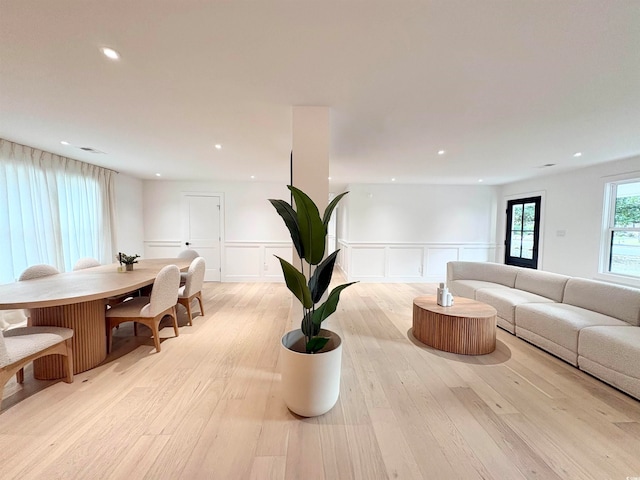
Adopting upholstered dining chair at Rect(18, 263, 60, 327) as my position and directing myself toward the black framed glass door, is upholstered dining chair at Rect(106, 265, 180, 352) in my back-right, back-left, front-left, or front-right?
front-right

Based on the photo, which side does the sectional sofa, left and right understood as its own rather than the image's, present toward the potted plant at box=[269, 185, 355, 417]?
front

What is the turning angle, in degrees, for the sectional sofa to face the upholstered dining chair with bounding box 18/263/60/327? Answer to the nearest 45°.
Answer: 0° — it already faces it

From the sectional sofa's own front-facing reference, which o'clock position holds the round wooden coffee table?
The round wooden coffee table is roughly at 12 o'clock from the sectional sofa.

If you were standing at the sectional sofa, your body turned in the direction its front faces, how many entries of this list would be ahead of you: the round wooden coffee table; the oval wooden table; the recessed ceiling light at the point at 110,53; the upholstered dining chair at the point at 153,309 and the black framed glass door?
4

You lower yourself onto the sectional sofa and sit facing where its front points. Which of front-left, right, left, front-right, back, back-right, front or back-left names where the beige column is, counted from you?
front

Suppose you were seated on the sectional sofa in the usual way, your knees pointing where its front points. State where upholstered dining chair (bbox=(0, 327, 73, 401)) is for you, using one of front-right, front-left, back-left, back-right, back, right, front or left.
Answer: front

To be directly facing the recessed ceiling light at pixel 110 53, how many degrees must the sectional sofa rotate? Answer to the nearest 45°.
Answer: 0° — it already faces it

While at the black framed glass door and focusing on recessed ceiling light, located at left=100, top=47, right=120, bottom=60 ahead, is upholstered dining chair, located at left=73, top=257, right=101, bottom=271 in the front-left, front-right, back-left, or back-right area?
front-right

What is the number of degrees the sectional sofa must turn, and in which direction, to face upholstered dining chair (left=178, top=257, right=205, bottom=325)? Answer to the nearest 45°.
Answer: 0° — it already faces it

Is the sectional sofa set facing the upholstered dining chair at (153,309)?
yes

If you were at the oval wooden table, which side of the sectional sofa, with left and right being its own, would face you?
front

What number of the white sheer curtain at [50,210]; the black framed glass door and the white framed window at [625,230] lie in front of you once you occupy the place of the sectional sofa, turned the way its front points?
1

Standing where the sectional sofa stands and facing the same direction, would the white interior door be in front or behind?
in front

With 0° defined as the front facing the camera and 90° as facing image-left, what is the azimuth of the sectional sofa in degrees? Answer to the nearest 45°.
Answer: approximately 45°

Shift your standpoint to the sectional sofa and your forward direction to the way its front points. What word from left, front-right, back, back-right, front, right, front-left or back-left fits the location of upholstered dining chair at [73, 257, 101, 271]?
front

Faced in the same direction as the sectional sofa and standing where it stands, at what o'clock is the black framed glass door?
The black framed glass door is roughly at 4 o'clock from the sectional sofa.
